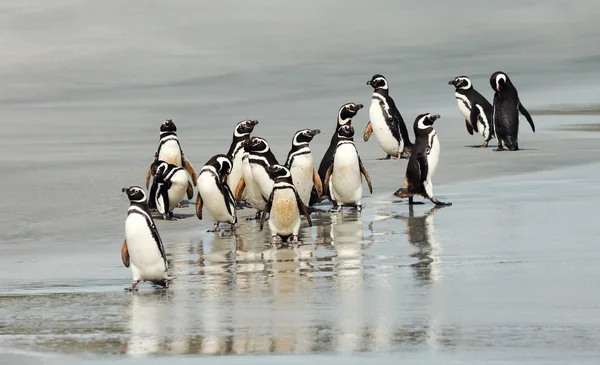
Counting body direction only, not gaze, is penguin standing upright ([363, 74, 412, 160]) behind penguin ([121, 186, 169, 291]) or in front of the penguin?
behind

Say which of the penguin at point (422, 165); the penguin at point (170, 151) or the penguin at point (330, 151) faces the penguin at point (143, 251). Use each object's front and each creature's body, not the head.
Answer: the penguin at point (170, 151)

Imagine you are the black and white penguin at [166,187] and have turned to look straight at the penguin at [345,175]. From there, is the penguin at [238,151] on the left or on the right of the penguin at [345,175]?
left

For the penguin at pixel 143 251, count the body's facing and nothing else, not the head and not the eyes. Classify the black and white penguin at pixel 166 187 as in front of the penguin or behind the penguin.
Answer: behind

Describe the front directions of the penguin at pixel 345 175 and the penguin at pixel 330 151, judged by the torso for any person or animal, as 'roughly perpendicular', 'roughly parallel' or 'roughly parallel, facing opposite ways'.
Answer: roughly perpendicular

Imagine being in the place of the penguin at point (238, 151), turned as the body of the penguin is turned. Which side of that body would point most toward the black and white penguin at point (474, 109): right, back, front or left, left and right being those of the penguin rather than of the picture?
left

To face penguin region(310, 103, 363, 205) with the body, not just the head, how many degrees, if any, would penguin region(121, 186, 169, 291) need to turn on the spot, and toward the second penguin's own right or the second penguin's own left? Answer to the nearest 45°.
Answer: approximately 180°

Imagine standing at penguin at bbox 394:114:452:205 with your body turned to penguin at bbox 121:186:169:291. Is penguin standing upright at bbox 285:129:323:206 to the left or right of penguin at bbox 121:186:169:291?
right

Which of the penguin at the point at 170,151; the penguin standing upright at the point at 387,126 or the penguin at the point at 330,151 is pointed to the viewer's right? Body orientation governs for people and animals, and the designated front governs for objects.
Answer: the penguin at the point at 330,151

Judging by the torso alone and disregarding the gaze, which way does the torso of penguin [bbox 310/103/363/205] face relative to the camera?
to the viewer's right

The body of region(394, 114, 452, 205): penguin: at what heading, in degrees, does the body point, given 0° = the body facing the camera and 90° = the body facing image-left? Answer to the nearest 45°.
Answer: approximately 270°
